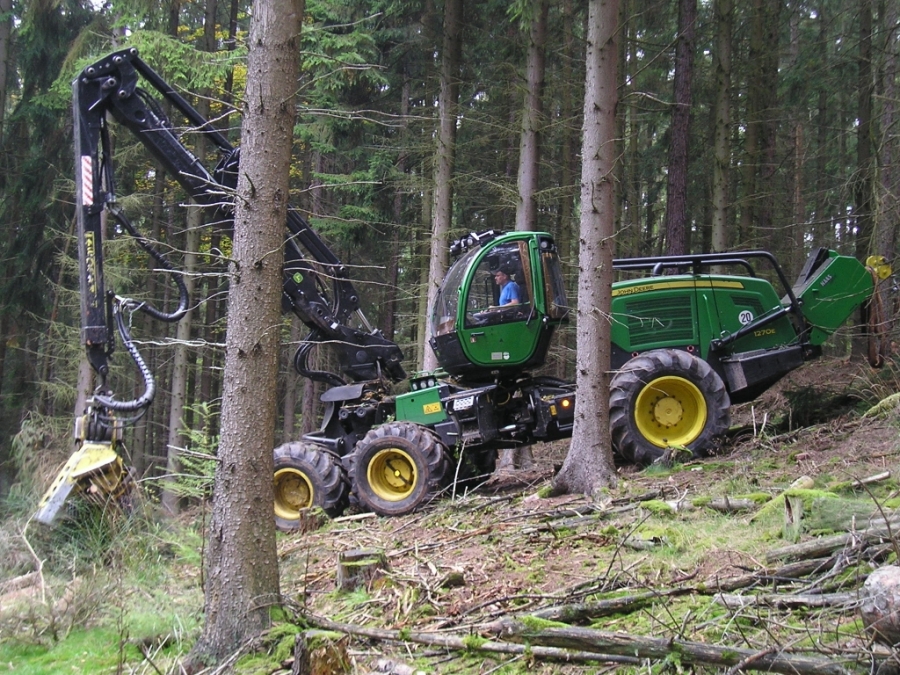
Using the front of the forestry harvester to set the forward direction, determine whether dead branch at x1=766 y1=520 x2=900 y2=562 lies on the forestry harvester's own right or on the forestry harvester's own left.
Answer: on the forestry harvester's own left

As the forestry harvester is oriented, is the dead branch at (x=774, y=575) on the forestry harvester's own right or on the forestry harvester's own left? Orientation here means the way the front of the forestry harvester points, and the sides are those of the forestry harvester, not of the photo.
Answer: on the forestry harvester's own left

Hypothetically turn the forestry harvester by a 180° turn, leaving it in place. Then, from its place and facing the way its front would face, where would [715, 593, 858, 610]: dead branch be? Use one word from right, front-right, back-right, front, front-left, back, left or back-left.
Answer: right

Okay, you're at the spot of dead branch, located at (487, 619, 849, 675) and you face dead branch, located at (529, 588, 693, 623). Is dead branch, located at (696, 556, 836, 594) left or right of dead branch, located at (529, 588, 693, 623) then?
right

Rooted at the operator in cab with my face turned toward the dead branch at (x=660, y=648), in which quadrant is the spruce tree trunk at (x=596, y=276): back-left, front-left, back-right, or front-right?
front-left

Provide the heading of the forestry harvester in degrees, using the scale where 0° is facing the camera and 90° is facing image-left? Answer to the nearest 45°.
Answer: approximately 90°

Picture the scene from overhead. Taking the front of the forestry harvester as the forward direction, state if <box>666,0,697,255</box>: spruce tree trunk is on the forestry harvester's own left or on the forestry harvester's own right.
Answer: on the forestry harvester's own right

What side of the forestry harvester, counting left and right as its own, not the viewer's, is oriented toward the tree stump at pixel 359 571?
left

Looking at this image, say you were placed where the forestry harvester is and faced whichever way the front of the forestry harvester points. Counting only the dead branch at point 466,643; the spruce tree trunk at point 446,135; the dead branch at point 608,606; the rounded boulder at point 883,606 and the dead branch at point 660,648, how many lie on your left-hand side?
4

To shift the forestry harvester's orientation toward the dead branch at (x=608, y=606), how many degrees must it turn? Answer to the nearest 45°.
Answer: approximately 90° to its left

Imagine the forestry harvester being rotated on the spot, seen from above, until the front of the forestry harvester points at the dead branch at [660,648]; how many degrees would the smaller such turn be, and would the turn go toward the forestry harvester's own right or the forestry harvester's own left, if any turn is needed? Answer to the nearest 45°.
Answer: approximately 90° to the forestry harvester's own left

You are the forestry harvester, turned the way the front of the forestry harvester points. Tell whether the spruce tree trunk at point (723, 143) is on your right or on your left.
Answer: on your right

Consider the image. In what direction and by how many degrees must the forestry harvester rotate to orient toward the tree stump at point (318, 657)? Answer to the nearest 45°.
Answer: approximately 90° to its left

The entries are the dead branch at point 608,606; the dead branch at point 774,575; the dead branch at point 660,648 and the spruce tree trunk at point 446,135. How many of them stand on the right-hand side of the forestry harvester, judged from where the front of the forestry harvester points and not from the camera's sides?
1

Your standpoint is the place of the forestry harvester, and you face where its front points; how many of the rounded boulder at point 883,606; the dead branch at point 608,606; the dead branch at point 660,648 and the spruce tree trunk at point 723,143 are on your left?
3

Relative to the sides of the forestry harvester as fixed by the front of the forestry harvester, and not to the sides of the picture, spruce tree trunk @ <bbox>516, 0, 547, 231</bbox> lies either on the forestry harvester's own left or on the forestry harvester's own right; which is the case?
on the forestry harvester's own right
